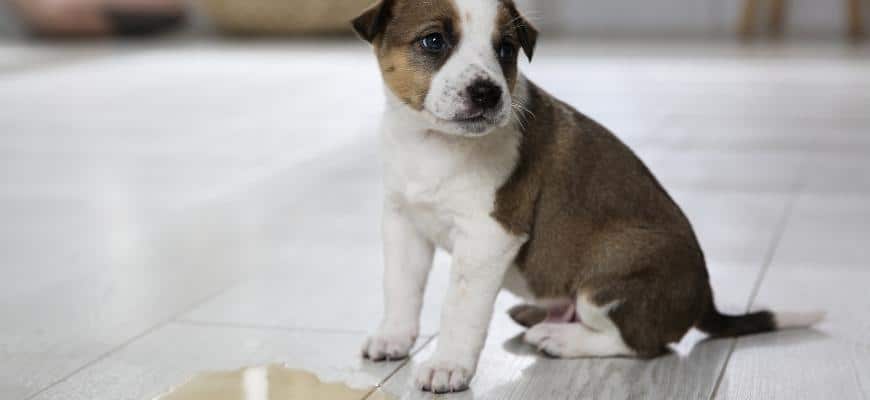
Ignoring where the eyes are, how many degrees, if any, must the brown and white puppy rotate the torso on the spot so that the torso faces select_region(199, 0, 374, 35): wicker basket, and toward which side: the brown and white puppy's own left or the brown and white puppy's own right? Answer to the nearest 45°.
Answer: approximately 135° to the brown and white puppy's own right

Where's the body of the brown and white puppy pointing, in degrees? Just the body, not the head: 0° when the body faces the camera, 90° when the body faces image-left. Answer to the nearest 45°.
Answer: approximately 45°
